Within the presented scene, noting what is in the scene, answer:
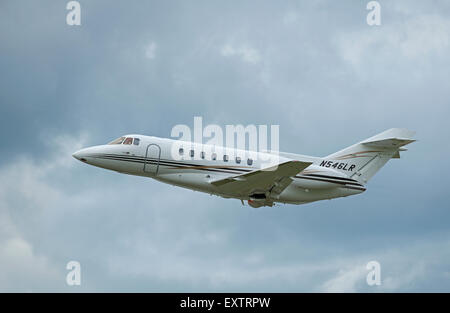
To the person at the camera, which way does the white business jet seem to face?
facing to the left of the viewer
